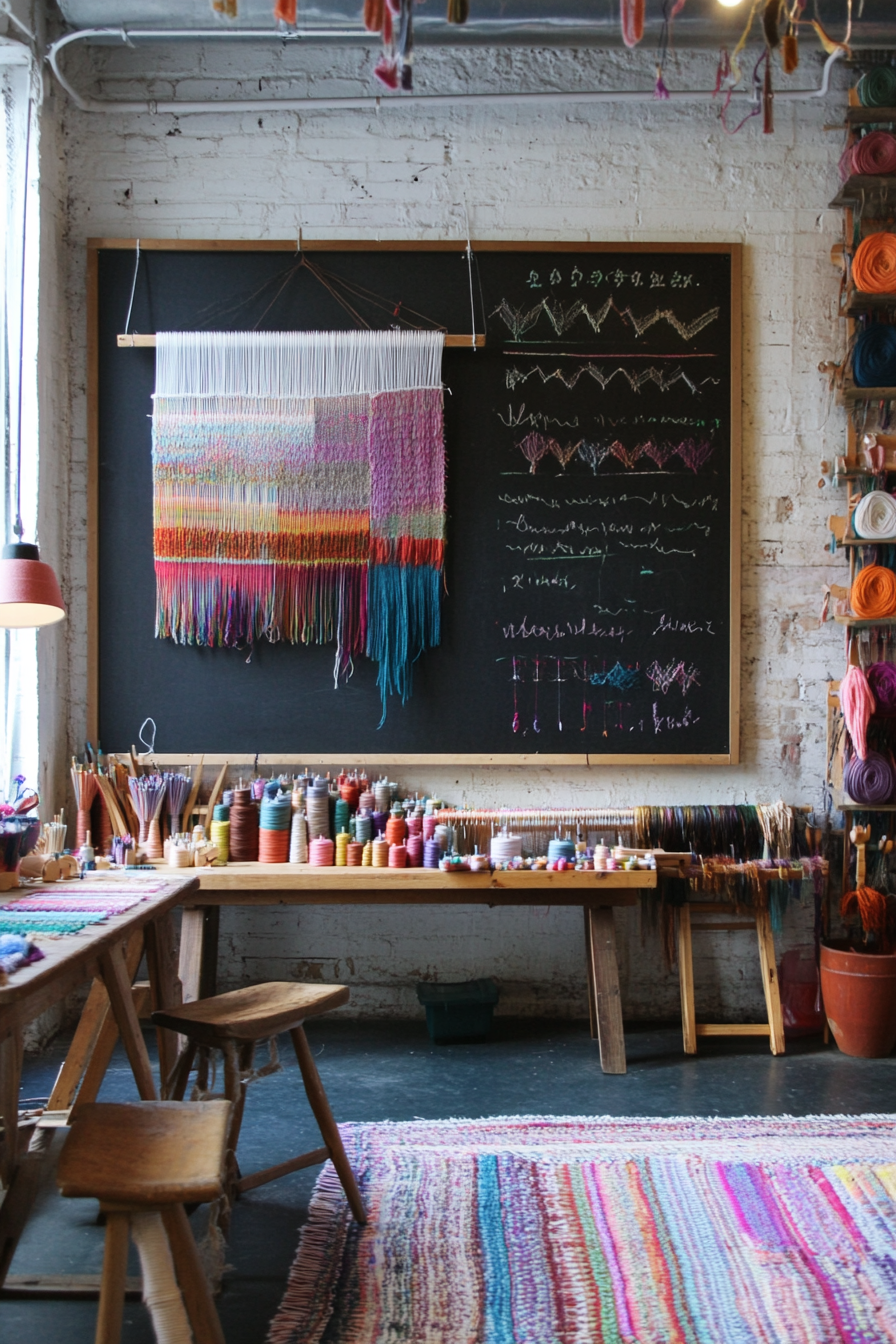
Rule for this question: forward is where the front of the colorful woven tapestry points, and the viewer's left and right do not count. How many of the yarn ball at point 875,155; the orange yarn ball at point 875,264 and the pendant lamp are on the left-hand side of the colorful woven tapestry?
2

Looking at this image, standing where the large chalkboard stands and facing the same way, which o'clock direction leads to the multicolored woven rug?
The multicolored woven rug is roughly at 12 o'clock from the large chalkboard.

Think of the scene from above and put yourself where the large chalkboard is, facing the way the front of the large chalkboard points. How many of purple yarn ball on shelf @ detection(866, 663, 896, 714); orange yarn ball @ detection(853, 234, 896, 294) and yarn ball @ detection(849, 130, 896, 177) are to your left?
3

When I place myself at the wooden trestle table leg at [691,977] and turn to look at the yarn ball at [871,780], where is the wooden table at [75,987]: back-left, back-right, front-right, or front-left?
back-right

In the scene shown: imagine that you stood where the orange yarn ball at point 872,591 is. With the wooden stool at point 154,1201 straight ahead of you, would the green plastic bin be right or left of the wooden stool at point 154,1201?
right

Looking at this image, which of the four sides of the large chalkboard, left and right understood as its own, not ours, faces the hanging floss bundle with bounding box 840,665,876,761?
left

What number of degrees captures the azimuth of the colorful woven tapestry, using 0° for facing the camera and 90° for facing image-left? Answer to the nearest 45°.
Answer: approximately 0°
